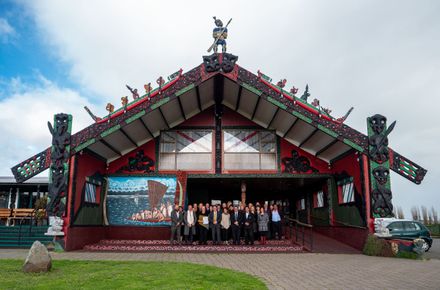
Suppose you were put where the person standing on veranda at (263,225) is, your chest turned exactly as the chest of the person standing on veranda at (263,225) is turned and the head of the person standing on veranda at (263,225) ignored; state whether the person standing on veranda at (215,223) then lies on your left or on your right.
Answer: on your right

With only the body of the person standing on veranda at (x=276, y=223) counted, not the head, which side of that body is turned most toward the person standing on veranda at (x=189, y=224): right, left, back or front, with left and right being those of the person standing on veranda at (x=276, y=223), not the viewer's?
right

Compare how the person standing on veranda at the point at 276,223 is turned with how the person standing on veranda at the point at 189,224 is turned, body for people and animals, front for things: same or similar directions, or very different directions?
same or similar directions

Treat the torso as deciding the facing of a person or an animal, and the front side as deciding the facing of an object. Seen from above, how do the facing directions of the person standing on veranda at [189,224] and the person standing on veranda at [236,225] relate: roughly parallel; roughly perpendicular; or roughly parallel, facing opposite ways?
roughly parallel

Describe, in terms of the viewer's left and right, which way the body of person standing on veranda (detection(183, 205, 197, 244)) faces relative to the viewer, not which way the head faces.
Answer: facing the viewer

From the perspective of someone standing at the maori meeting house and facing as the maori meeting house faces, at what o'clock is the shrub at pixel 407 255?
The shrub is roughly at 10 o'clock from the maori meeting house.

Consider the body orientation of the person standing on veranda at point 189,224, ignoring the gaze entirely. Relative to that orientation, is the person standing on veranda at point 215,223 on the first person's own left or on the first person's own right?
on the first person's own left

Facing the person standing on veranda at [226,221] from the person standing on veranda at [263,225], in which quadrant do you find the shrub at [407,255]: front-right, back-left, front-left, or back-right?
back-left

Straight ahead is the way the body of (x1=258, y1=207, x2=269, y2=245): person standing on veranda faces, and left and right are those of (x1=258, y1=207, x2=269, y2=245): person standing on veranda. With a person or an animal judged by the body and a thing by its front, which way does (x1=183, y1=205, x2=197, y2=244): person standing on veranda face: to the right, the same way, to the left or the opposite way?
the same way

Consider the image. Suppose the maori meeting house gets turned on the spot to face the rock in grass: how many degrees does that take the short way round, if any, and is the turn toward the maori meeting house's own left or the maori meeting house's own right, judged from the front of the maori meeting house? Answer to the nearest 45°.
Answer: approximately 45° to the maori meeting house's own right

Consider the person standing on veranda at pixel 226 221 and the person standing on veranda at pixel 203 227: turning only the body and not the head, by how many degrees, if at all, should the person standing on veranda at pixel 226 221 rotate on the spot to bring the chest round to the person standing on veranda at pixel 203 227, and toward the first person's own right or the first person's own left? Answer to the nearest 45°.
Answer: approximately 90° to the first person's own right

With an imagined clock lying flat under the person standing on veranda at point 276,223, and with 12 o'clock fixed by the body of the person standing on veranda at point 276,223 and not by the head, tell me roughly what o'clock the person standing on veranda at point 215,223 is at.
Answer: the person standing on veranda at point 215,223 is roughly at 2 o'clock from the person standing on veranda at point 276,223.

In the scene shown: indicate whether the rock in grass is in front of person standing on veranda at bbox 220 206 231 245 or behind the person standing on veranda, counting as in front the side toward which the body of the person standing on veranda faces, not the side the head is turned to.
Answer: in front
